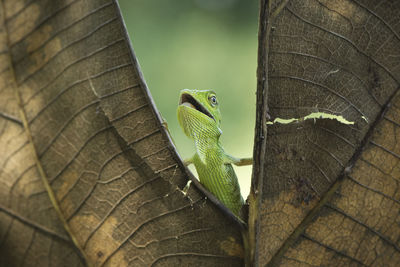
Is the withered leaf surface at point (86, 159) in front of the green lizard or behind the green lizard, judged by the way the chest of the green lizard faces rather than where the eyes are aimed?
in front

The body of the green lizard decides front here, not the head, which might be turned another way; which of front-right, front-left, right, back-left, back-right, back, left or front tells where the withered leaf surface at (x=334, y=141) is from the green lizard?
front-left
